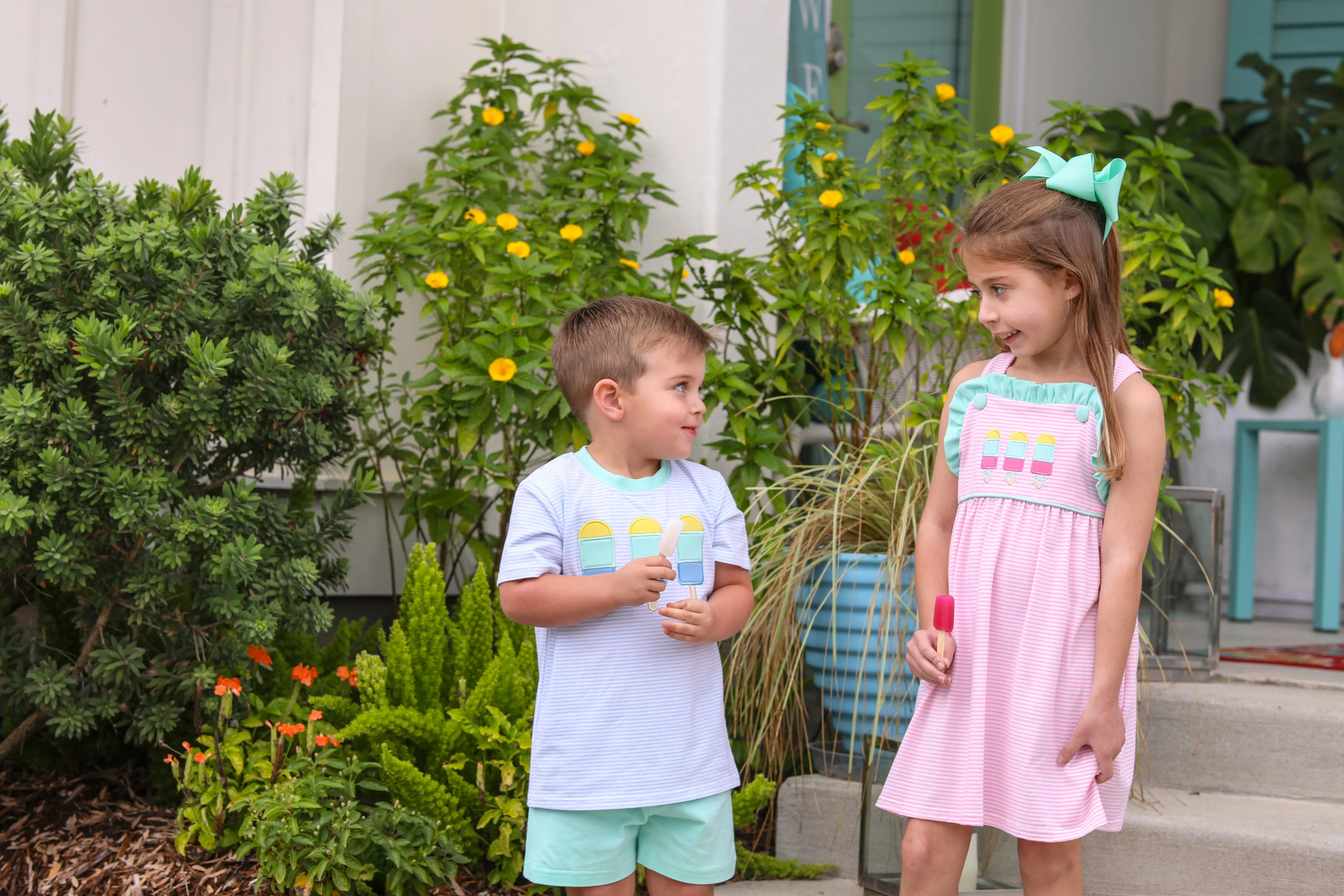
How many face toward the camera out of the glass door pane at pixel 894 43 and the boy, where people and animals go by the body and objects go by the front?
2

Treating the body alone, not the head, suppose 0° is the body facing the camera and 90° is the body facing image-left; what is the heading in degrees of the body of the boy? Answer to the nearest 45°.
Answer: approximately 0°

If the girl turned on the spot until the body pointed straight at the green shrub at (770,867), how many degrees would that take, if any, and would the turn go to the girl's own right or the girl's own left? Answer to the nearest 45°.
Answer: approximately 90° to the girl's own right

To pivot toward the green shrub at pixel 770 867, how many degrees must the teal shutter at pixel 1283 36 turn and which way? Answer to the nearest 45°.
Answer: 0° — it already faces it

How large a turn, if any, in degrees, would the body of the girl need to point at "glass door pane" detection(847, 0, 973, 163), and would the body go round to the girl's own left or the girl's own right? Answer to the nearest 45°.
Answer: approximately 135° to the girl's own right

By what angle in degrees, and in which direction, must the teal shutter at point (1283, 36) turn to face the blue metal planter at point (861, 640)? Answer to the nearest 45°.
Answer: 0° — it already faces it

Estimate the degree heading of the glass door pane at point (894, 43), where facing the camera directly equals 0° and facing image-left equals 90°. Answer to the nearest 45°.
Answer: approximately 0°

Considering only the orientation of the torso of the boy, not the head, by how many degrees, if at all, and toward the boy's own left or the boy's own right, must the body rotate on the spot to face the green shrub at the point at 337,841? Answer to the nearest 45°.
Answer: approximately 135° to the boy's own right

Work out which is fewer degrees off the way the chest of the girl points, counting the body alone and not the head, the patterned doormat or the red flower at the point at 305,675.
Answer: the red flower
